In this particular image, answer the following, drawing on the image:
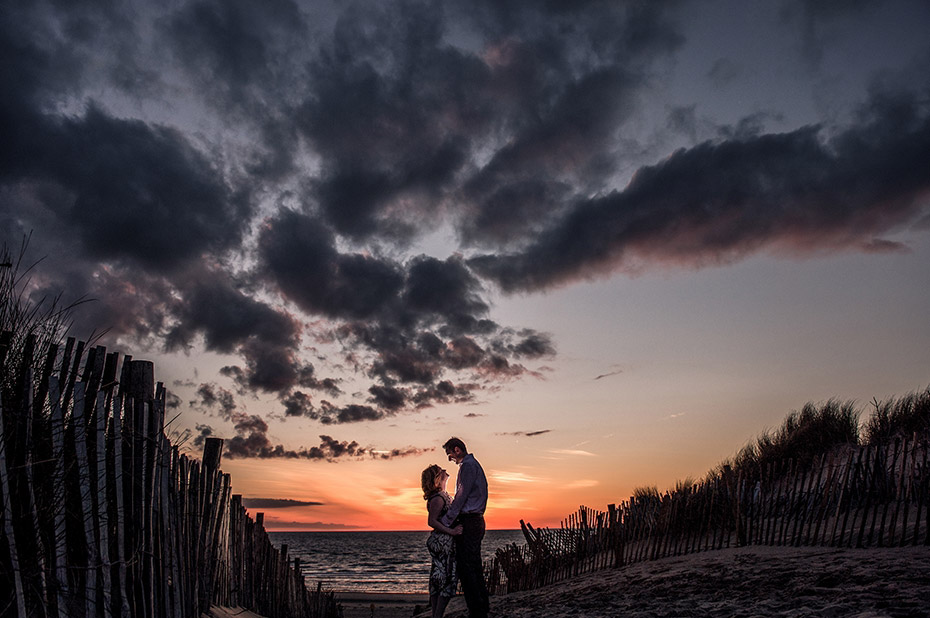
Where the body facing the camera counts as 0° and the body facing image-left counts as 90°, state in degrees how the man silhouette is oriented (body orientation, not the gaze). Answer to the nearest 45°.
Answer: approximately 90°

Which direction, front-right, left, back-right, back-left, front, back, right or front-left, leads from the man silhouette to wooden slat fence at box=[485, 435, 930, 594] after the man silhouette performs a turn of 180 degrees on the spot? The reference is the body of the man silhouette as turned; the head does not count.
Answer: front-left

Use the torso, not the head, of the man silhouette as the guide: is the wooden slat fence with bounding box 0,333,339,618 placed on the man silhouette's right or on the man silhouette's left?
on the man silhouette's left
